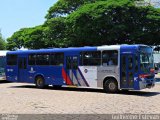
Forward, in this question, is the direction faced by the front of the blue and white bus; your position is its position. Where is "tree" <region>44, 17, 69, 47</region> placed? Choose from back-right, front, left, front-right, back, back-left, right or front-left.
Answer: back-left

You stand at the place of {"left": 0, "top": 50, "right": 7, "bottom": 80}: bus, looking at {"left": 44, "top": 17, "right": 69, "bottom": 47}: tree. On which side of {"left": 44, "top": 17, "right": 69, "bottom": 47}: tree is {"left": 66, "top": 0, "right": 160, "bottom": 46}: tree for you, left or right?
right

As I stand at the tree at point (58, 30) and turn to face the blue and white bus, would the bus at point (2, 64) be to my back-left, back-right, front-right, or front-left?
front-right

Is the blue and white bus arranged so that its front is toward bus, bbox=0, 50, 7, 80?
no

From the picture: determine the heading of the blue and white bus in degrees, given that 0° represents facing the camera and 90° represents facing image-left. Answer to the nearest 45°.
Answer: approximately 315°

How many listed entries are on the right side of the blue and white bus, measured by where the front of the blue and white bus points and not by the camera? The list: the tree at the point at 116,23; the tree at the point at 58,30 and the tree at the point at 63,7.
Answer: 0

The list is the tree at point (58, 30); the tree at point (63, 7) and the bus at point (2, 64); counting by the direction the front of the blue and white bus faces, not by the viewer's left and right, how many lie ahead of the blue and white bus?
0

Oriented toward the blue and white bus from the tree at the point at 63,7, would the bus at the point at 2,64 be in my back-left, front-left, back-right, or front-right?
front-right

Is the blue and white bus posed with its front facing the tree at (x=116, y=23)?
no

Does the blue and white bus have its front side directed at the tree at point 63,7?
no
